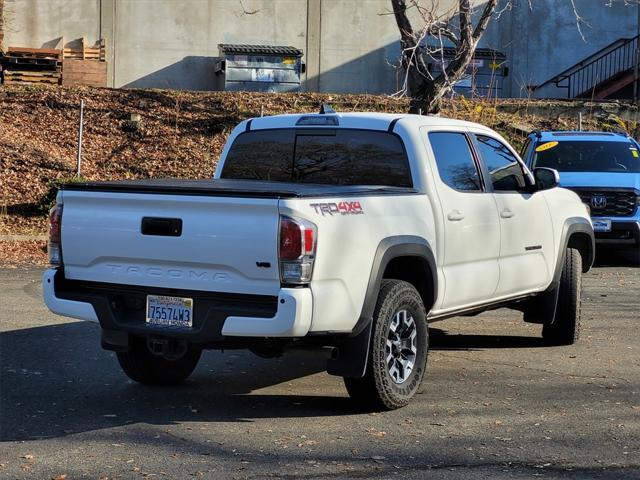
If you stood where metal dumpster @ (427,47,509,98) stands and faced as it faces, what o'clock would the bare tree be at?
The bare tree is roughly at 12 o'clock from the metal dumpster.

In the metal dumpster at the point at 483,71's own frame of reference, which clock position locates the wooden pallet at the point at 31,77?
The wooden pallet is roughly at 2 o'clock from the metal dumpster.

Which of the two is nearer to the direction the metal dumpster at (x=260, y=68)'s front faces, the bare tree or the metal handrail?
the bare tree

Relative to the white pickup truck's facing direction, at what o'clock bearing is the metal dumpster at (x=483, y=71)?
The metal dumpster is roughly at 11 o'clock from the white pickup truck.

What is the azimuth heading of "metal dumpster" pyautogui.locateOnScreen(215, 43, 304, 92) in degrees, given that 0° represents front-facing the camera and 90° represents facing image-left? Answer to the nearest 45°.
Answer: approximately 0°

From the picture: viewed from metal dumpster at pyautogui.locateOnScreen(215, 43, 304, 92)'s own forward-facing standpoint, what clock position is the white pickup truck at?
The white pickup truck is roughly at 12 o'clock from the metal dumpster.

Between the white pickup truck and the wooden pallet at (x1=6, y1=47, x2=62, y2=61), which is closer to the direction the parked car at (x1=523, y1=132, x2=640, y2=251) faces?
the white pickup truck

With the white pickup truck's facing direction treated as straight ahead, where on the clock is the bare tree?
The bare tree is roughly at 11 o'clock from the white pickup truck.

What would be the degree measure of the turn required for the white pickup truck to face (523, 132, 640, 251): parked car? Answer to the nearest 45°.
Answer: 0° — it already faces it

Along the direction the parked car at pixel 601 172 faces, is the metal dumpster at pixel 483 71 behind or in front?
behind

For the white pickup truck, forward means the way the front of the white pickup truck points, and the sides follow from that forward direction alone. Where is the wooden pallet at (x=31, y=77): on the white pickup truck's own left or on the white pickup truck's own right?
on the white pickup truck's own left

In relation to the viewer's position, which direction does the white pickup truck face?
facing away from the viewer and to the right of the viewer
